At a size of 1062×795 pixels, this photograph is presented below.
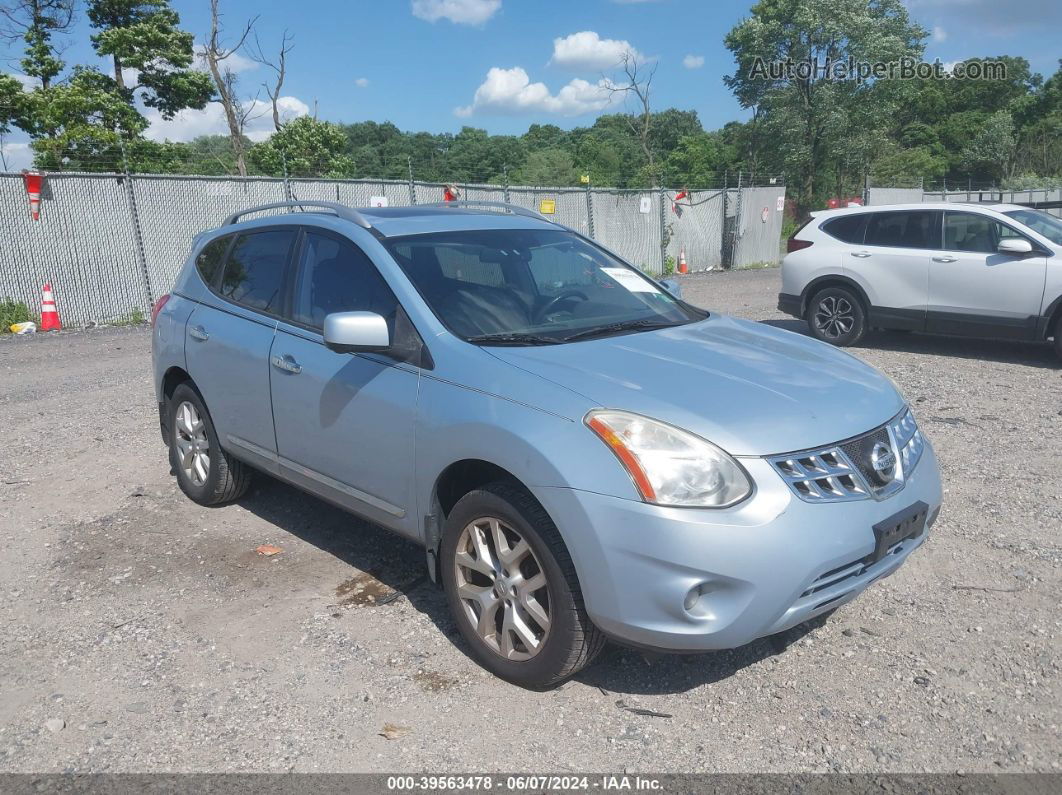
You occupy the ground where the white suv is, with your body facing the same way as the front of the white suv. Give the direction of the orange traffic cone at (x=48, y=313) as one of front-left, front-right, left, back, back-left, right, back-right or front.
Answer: back

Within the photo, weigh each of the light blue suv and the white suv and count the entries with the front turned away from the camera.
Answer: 0

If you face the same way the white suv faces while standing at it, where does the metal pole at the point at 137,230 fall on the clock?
The metal pole is roughly at 6 o'clock from the white suv.

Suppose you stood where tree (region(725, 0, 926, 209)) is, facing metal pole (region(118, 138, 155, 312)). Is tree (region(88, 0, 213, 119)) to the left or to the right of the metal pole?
right

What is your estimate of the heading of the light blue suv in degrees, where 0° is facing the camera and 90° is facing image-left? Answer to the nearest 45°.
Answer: approximately 315°

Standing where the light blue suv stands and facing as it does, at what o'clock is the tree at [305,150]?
The tree is roughly at 7 o'clock from the light blue suv.

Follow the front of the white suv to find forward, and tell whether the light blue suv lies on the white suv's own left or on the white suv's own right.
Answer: on the white suv's own right

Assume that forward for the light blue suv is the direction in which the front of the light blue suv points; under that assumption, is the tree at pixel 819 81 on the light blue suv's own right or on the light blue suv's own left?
on the light blue suv's own left

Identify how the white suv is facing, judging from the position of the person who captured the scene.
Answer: facing to the right of the viewer

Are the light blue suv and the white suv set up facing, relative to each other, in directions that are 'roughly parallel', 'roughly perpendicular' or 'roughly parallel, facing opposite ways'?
roughly parallel

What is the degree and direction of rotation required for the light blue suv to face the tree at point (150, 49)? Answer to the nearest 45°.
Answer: approximately 180°

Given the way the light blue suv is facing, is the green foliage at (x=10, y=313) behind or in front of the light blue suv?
behind

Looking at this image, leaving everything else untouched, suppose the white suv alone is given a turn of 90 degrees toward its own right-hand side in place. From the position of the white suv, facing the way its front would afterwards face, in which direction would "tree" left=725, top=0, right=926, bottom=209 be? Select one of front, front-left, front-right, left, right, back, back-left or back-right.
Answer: back
